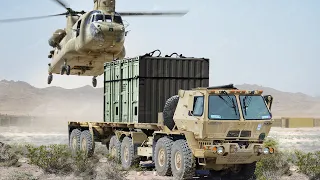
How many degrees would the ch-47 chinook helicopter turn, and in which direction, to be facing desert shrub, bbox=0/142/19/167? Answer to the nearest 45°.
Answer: approximately 45° to its right

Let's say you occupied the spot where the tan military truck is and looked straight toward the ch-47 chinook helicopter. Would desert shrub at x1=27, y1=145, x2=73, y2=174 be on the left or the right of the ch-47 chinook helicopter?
left

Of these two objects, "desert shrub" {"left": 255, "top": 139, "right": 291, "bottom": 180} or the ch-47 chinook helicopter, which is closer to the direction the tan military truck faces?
the desert shrub

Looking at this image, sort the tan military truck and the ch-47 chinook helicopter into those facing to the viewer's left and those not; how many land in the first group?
0

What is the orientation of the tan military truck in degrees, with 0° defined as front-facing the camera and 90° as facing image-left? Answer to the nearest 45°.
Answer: approximately 315°

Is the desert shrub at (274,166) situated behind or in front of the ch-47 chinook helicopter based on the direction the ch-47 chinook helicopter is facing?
in front
